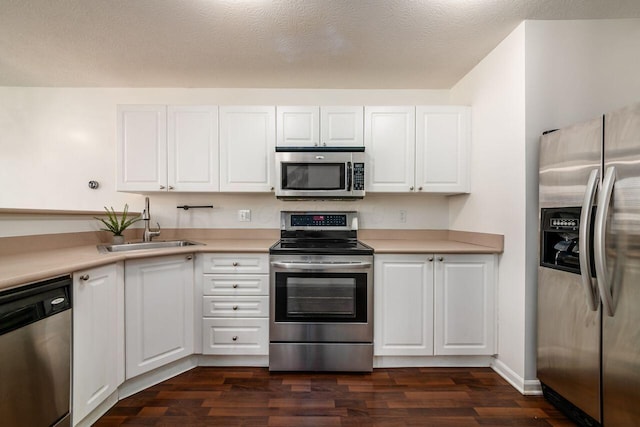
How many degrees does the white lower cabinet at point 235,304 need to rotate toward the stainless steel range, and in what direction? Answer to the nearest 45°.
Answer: approximately 90° to its left

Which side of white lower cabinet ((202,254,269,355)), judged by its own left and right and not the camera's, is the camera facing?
front

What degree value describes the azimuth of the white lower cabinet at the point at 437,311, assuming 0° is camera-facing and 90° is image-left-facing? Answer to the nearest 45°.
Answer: approximately 0°

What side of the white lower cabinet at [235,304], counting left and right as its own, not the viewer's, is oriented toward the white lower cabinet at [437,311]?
left

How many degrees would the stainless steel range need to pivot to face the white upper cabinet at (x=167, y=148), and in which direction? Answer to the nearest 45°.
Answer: approximately 90° to its right

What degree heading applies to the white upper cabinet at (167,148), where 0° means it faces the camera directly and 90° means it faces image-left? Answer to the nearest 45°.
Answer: approximately 0°

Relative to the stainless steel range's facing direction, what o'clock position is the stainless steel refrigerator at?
The stainless steel refrigerator is roughly at 10 o'clock from the stainless steel range.

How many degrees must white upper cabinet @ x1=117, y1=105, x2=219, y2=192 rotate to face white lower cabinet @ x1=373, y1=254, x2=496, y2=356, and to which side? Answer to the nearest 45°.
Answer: approximately 45° to its left
